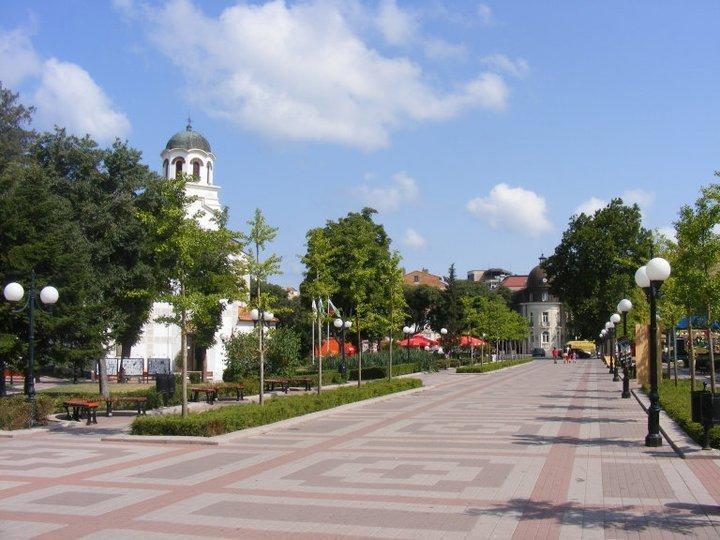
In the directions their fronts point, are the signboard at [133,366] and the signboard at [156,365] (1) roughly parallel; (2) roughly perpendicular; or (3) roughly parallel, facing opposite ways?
roughly parallel

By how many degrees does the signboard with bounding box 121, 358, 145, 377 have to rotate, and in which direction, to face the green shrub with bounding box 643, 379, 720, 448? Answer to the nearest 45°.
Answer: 0° — it already faces it

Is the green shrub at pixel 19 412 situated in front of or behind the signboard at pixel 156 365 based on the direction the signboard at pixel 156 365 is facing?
in front

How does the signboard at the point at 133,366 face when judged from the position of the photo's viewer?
facing the viewer

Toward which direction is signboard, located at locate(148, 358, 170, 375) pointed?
toward the camera

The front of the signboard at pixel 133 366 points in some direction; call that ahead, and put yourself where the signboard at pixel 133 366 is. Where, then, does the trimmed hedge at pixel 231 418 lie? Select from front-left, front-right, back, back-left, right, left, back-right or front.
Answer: front

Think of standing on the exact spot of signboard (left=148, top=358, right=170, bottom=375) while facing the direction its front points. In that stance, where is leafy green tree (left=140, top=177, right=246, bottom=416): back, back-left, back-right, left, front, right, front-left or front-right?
front

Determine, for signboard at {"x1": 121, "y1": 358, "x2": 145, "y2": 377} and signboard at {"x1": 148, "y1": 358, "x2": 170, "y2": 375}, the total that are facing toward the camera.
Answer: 2
